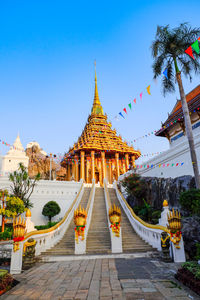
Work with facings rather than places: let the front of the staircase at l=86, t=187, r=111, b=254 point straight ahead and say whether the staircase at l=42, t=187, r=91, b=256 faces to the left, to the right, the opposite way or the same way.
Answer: the same way

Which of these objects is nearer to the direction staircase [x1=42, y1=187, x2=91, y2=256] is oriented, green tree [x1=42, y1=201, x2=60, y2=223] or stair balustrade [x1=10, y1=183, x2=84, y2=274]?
the stair balustrade

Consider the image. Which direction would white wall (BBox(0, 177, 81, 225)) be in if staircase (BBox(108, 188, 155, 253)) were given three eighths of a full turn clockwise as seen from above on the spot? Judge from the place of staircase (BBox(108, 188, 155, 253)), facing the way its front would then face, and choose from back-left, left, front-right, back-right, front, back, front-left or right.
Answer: front

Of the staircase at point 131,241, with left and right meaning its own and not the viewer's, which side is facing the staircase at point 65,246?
right

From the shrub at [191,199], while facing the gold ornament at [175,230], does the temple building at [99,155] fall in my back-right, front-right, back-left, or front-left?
back-right

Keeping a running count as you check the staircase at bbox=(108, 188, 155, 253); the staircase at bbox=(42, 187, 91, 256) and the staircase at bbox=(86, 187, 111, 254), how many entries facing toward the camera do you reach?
3

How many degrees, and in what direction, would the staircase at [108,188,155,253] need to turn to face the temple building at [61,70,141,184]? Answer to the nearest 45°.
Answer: approximately 180°

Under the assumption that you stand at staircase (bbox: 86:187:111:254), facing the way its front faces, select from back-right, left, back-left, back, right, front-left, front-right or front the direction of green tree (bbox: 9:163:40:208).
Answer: back-right

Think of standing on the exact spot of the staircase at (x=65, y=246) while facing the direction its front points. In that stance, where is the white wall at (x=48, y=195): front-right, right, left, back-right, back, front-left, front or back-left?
back

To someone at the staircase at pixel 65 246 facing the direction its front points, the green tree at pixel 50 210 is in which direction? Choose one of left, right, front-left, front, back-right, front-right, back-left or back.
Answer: back

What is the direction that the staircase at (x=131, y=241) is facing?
toward the camera

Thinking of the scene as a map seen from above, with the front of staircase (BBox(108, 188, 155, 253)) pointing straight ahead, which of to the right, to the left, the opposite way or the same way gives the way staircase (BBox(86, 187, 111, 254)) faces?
the same way

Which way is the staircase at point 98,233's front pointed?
toward the camera

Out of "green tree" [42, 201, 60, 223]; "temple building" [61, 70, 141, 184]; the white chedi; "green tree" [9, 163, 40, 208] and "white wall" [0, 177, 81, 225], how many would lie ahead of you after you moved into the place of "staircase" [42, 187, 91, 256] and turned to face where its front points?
0

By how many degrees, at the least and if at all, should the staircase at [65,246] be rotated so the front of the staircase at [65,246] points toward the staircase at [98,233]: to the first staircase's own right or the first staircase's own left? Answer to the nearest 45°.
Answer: approximately 135° to the first staircase's own left
